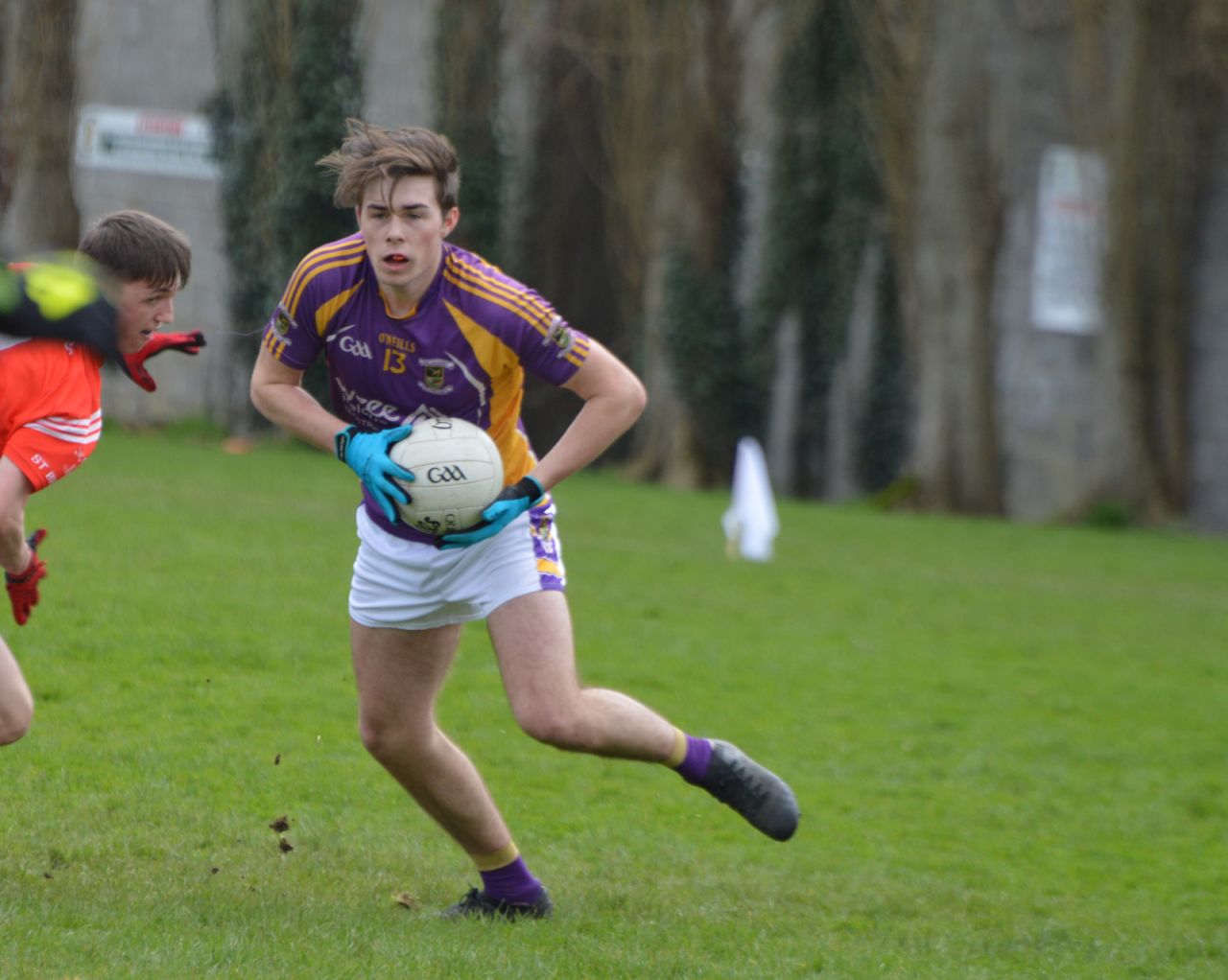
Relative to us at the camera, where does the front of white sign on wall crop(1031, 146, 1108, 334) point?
facing the viewer

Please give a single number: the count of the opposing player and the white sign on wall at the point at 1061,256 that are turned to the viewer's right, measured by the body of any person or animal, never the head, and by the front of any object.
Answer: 1

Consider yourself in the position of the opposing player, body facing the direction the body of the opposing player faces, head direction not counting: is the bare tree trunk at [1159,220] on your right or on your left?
on your left

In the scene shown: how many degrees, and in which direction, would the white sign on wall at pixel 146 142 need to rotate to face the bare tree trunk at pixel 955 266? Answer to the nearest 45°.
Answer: approximately 45° to its left

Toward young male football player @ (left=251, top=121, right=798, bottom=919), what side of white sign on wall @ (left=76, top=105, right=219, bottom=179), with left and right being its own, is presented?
front

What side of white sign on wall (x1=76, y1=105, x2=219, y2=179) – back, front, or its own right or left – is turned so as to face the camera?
front

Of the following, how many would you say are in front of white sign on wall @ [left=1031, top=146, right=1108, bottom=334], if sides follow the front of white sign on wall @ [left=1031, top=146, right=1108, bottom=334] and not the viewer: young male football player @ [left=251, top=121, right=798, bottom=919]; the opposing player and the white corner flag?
3

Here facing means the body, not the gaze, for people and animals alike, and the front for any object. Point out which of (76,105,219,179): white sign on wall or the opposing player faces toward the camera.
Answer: the white sign on wall

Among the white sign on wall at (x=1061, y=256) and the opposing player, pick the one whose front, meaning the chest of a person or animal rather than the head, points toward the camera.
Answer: the white sign on wall

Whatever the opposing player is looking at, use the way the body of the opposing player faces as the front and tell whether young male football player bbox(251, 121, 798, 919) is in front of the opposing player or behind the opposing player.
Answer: in front

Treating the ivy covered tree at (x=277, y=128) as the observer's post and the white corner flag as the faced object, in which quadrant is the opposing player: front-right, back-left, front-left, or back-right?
front-right

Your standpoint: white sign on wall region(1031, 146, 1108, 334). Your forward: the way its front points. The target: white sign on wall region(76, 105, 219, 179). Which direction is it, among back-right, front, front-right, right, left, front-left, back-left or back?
right

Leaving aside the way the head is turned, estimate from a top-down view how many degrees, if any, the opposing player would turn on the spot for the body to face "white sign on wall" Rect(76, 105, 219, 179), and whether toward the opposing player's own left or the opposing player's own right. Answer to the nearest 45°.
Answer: approximately 90° to the opposing player's own left

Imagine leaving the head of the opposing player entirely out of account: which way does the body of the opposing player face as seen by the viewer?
to the viewer's right

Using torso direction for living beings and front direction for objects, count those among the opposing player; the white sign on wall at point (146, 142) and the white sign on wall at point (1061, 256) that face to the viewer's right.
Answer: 1

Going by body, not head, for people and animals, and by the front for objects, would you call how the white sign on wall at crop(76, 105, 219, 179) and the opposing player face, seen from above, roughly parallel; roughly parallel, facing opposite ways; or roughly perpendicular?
roughly perpendicular
